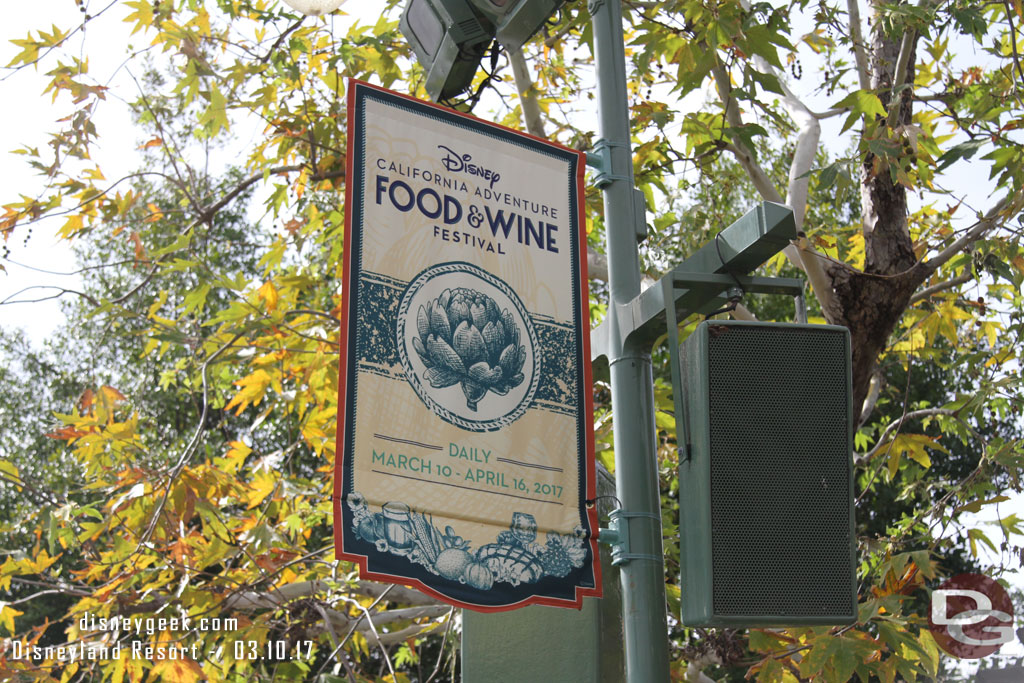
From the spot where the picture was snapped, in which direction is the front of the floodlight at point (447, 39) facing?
facing the viewer and to the left of the viewer
